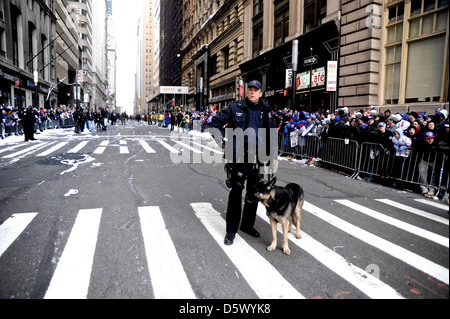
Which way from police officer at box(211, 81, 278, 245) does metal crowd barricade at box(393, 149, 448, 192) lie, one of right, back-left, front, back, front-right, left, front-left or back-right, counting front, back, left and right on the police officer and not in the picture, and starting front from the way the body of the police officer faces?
back-left

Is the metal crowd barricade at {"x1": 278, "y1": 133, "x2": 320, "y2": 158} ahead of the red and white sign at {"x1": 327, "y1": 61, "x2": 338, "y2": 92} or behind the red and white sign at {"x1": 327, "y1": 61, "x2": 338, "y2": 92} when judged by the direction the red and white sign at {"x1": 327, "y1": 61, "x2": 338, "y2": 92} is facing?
ahead

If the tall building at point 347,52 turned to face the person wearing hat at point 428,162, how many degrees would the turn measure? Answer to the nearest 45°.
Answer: approximately 45° to its left

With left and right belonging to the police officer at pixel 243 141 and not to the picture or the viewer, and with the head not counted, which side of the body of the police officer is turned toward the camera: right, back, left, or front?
front

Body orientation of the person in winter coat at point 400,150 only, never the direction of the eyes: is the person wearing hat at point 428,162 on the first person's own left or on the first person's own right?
on the first person's own left

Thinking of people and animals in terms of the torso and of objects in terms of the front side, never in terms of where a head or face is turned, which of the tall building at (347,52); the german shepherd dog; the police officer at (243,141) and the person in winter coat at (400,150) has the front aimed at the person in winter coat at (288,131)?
the tall building

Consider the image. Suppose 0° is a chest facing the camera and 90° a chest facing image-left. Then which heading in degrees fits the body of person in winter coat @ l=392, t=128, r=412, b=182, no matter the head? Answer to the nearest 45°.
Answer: approximately 45°

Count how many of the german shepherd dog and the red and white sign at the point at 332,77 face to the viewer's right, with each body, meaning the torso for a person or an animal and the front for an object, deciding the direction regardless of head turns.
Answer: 0

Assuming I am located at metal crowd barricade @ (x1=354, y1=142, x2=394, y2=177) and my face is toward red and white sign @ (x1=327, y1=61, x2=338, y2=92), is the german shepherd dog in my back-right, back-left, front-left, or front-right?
back-left

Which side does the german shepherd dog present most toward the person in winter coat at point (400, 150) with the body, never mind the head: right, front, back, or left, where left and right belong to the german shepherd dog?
back

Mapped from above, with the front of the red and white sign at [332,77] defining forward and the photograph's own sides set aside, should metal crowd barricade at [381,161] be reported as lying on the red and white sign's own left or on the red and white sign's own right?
on the red and white sign's own left
